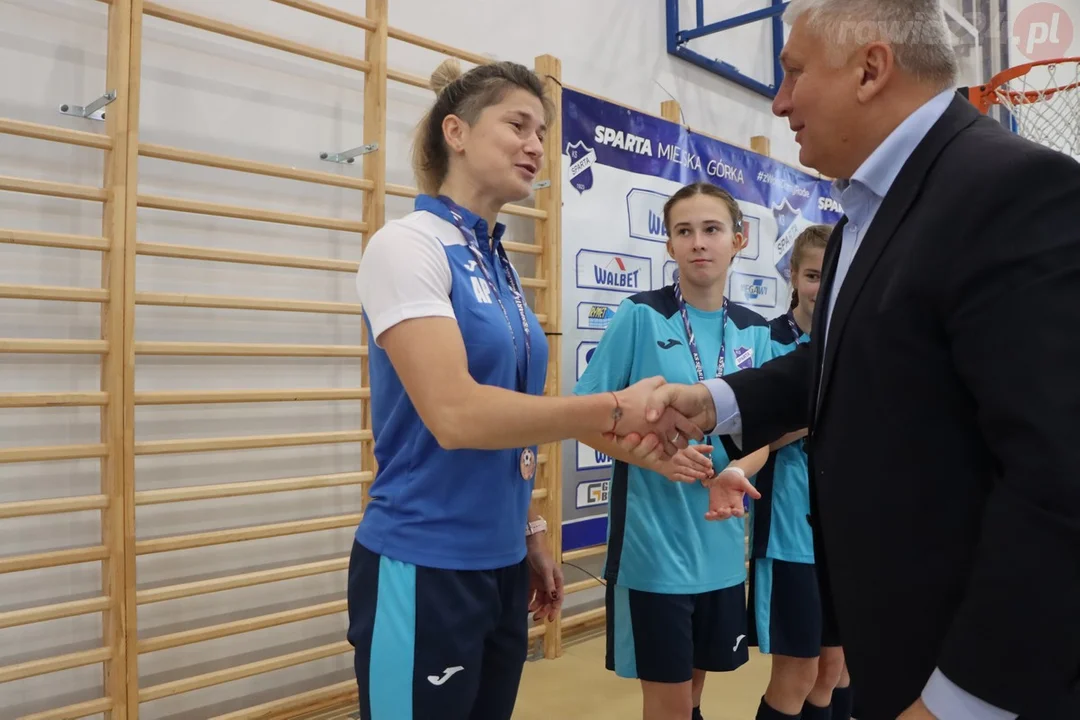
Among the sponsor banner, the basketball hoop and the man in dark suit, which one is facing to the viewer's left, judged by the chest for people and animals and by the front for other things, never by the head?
the man in dark suit

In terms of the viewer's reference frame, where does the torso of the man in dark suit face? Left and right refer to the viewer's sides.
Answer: facing to the left of the viewer

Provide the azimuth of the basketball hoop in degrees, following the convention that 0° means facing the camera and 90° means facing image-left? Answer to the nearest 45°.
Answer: approximately 315°

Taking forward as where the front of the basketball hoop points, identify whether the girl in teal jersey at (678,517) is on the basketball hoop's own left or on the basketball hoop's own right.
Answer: on the basketball hoop's own right

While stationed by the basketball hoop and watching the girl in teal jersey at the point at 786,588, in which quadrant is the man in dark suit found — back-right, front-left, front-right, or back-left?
front-left

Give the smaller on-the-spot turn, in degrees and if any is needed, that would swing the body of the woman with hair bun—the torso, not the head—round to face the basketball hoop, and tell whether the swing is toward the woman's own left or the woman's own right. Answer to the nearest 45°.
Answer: approximately 90° to the woman's own left

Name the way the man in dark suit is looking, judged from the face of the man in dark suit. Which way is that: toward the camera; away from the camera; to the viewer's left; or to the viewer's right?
to the viewer's left

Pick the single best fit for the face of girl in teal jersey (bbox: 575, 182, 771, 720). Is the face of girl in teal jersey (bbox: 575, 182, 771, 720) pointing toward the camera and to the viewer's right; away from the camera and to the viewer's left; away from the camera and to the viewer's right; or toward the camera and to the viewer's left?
toward the camera and to the viewer's left

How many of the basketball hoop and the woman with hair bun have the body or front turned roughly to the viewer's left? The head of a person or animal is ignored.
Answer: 0

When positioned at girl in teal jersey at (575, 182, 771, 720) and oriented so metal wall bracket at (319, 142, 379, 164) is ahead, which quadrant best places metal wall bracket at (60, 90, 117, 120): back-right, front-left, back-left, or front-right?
front-left

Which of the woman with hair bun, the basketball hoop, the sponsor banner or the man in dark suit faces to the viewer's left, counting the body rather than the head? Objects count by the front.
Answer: the man in dark suit

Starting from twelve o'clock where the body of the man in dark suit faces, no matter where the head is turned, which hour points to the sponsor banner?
The sponsor banner is roughly at 2 o'clock from the man in dark suit.

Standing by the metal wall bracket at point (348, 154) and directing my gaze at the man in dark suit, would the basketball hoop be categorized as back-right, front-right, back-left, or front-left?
front-left

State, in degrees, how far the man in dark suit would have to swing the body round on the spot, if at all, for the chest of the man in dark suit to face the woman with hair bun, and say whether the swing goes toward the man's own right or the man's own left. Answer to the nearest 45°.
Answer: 0° — they already face them

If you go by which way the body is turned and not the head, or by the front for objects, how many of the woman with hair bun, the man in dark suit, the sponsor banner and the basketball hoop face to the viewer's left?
1

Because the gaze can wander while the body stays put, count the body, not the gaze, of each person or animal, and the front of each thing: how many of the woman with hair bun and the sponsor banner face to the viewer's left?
0

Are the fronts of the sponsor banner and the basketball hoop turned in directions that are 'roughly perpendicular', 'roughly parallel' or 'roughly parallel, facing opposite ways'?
roughly parallel

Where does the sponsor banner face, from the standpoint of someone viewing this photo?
facing the viewer and to the right of the viewer

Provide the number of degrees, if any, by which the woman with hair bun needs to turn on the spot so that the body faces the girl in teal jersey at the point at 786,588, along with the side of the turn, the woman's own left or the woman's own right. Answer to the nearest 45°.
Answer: approximately 90° to the woman's own left
